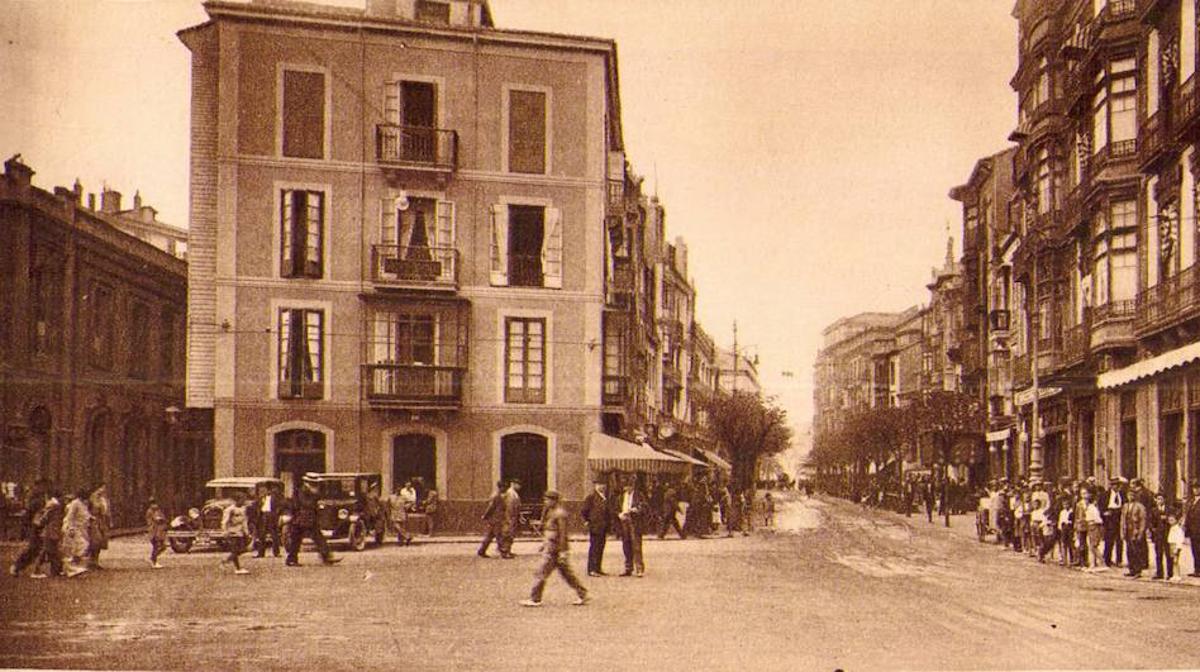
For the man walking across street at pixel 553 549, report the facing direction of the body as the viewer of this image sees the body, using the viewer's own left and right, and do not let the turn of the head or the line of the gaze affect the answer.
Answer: facing to the left of the viewer

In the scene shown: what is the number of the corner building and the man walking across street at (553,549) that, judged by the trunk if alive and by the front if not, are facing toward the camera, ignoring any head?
1

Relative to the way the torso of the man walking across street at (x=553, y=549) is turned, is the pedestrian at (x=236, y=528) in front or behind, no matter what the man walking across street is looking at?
in front

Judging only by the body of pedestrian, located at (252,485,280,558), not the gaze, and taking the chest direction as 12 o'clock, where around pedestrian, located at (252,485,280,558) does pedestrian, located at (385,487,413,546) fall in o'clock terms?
pedestrian, located at (385,487,413,546) is roughly at 9 o'clock from pedestrian, located at (252,485,280,558).

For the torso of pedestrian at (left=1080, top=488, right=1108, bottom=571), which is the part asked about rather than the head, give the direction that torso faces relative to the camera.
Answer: to the viewer's left

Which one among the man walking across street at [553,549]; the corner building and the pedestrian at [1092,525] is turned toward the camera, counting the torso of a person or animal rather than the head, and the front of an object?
the corner building

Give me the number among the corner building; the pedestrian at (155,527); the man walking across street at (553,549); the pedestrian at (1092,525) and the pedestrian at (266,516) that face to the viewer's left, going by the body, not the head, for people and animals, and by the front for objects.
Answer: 2
